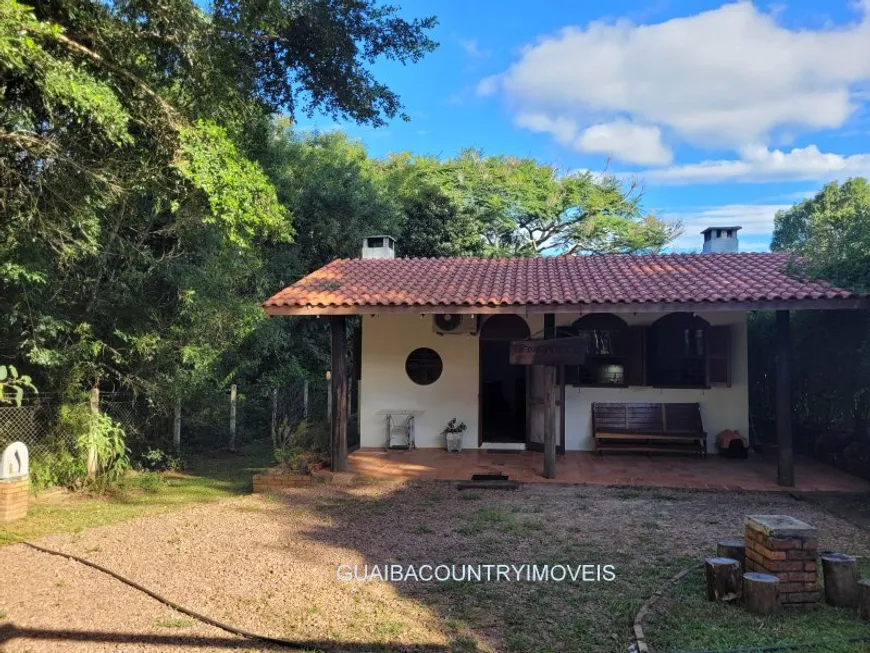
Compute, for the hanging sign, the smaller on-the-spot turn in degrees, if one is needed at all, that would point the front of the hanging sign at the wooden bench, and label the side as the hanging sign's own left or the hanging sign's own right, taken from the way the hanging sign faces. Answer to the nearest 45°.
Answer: approximately 135° to the hanging sign's own left

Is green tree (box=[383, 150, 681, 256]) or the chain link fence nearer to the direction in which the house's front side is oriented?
the chain link fence

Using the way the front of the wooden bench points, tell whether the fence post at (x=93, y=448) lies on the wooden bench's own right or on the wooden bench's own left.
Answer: on the wooden bench's own right

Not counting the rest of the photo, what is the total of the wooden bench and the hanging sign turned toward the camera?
2

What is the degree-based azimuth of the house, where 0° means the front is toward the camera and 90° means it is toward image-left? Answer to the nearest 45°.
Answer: approximately 0°

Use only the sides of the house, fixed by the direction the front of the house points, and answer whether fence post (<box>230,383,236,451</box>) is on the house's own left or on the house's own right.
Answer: on the house's own right

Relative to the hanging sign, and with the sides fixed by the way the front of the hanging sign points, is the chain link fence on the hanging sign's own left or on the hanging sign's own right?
on the hanging sign's own right

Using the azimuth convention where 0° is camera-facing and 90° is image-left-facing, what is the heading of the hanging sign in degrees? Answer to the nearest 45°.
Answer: approximately 0°
